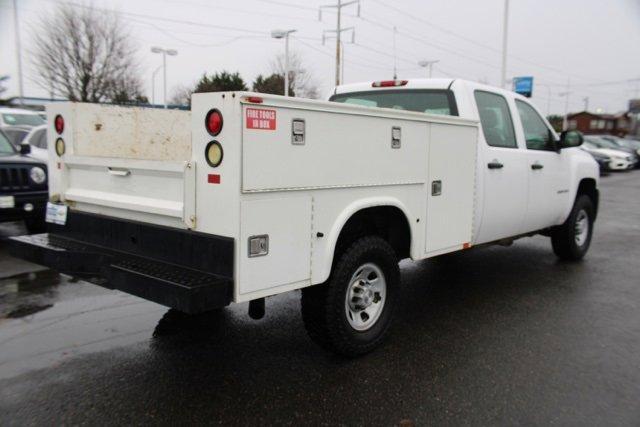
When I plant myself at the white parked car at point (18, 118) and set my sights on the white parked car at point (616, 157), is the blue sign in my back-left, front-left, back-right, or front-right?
front-left

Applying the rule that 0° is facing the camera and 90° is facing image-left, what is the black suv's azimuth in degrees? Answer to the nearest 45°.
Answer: approximately 315°

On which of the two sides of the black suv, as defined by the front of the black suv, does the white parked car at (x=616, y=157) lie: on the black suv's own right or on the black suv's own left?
on the black suv's own left

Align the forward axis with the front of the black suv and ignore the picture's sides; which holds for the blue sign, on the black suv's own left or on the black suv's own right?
on the black suv's own left

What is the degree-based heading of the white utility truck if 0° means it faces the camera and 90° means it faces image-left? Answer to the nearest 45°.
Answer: approximately 225°

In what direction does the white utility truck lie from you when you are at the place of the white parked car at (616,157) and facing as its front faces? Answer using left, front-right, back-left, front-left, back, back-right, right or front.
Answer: front-right

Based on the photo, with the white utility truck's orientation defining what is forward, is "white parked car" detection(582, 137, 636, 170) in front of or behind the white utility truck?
in front

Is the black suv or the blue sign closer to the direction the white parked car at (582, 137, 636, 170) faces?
the black suv

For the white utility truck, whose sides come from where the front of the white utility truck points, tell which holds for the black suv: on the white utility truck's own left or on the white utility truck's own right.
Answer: on the white utility truck's own left

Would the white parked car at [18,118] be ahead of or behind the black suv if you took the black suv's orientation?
behind
